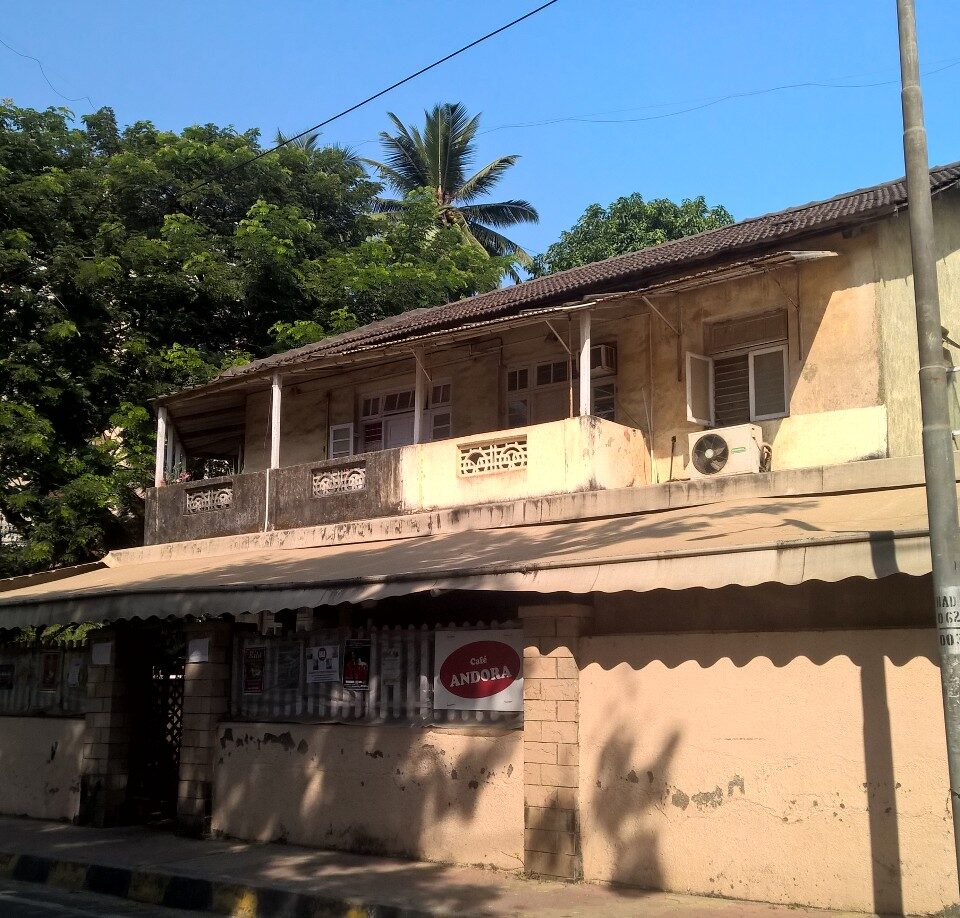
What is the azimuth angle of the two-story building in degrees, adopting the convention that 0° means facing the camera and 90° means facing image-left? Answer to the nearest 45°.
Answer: approximately 45°

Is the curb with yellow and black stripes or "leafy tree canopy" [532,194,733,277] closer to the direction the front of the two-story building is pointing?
the curb with yellow and black stripes

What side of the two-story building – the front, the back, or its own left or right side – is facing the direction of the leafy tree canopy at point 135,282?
right

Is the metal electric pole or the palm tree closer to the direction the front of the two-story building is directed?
the metal electric pole

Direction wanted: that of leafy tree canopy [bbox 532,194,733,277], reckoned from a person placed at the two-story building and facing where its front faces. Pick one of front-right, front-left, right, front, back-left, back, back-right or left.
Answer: back-right

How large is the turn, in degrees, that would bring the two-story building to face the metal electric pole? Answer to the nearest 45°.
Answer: approximately 45° to its left
